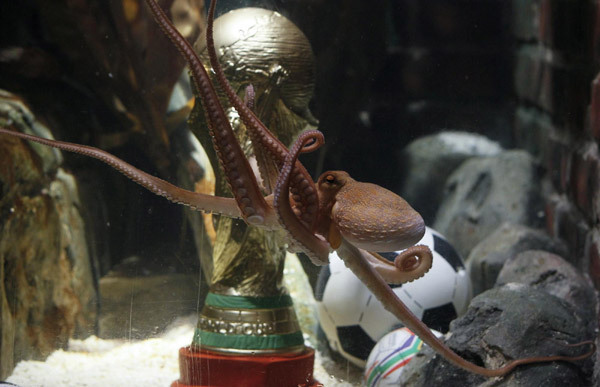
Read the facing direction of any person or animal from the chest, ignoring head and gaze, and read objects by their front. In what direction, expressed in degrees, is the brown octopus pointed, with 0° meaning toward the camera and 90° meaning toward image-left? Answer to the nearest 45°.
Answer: approximately 90°

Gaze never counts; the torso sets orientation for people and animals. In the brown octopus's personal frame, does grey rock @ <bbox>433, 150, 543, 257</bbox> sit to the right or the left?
on its right

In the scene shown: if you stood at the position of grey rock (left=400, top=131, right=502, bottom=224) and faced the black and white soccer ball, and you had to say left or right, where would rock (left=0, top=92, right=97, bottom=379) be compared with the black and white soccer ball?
right

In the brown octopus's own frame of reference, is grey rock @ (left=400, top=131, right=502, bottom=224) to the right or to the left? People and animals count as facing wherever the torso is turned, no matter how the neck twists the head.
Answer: on its right
